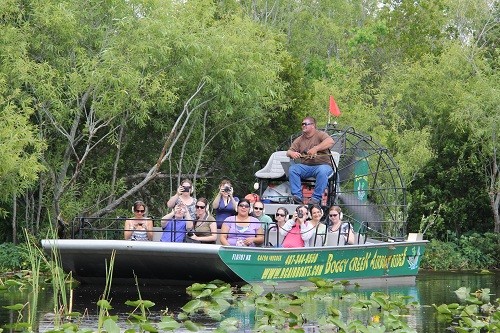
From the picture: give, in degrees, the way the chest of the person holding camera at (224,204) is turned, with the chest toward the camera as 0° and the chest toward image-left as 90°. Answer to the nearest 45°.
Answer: approximately 0°

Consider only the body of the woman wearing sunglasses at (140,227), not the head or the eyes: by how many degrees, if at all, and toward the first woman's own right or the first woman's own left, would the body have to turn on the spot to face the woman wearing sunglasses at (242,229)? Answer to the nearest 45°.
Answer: approximately 90° to the first woman's own left

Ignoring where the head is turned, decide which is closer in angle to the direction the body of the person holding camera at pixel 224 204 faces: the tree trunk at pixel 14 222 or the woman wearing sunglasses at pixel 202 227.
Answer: the woman wearing sunglasses

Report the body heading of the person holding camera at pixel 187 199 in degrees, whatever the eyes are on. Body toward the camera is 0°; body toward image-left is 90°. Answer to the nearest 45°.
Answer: approximately 0°
